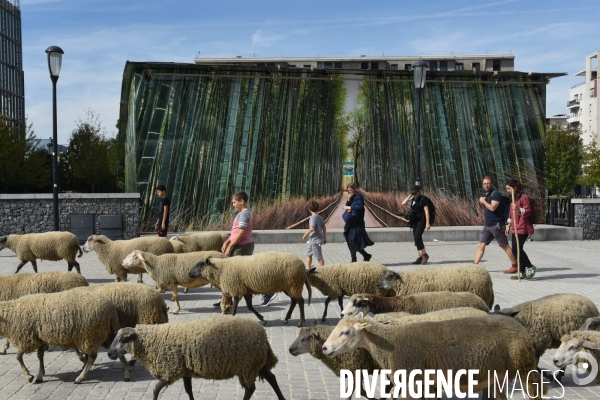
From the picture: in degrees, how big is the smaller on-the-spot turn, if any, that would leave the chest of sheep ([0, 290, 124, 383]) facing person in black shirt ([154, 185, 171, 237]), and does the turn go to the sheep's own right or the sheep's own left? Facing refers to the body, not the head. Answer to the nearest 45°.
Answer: approximately 90° to the sheep's own right

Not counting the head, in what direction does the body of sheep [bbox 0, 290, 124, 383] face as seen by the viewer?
to the viewer's left

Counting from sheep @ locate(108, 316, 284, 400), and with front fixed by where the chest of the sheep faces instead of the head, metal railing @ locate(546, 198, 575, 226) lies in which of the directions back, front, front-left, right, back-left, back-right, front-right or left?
back-right

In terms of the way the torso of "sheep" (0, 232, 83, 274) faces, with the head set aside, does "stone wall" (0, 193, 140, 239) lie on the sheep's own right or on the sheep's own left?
on the sheep's own right

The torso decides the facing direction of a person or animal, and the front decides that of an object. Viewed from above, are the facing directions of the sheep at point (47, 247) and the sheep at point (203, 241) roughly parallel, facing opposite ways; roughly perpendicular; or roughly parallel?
roughly parallel

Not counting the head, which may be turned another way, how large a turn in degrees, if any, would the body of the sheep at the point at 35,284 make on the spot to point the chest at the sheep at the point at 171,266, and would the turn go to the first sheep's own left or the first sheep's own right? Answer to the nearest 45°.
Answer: approximately 135° to the first sheep's own right

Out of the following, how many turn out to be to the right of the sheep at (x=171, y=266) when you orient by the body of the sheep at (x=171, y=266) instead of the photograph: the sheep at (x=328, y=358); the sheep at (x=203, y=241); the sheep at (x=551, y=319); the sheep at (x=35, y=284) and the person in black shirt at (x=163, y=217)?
2

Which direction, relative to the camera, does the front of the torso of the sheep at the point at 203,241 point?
to the viewer's left

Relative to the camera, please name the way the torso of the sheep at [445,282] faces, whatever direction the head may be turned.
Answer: to the viewer's left

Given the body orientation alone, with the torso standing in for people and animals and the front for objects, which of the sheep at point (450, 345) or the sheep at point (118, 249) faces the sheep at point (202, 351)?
the sheep at point (450, 345)

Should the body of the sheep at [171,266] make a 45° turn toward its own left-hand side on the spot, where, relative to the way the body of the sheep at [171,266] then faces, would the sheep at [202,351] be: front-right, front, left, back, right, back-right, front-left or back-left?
front-left

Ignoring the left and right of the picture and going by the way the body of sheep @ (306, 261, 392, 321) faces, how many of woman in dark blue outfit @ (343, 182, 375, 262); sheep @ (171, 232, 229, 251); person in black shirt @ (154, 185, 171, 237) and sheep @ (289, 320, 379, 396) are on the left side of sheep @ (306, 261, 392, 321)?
1

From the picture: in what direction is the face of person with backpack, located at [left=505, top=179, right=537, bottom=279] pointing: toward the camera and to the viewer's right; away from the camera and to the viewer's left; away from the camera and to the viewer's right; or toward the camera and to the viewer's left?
toward the camera and to the viewer's left

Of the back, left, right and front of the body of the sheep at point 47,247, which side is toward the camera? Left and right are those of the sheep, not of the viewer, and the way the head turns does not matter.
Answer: left

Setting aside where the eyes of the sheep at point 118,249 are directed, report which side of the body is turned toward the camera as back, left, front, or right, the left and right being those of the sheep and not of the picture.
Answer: left

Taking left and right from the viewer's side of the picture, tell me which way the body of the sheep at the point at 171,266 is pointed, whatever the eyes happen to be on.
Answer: facing to the left of the viewer

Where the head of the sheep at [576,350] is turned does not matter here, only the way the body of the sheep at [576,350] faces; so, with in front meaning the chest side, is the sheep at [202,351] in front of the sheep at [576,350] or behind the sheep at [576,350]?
in front

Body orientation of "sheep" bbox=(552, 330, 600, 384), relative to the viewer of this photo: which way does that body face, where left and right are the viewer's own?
facing to the left of the viewer

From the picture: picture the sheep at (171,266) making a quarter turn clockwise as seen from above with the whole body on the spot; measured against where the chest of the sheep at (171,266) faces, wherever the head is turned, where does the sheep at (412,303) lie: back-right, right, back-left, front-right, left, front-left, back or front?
back-right

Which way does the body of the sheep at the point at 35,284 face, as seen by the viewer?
to the viewer's left

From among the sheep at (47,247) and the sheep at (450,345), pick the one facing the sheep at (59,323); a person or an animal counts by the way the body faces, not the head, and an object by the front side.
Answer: the sheep at (450,345)

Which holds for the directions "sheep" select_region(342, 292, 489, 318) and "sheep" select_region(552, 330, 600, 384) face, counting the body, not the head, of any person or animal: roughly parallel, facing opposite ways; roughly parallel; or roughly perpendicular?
roughly parallel
